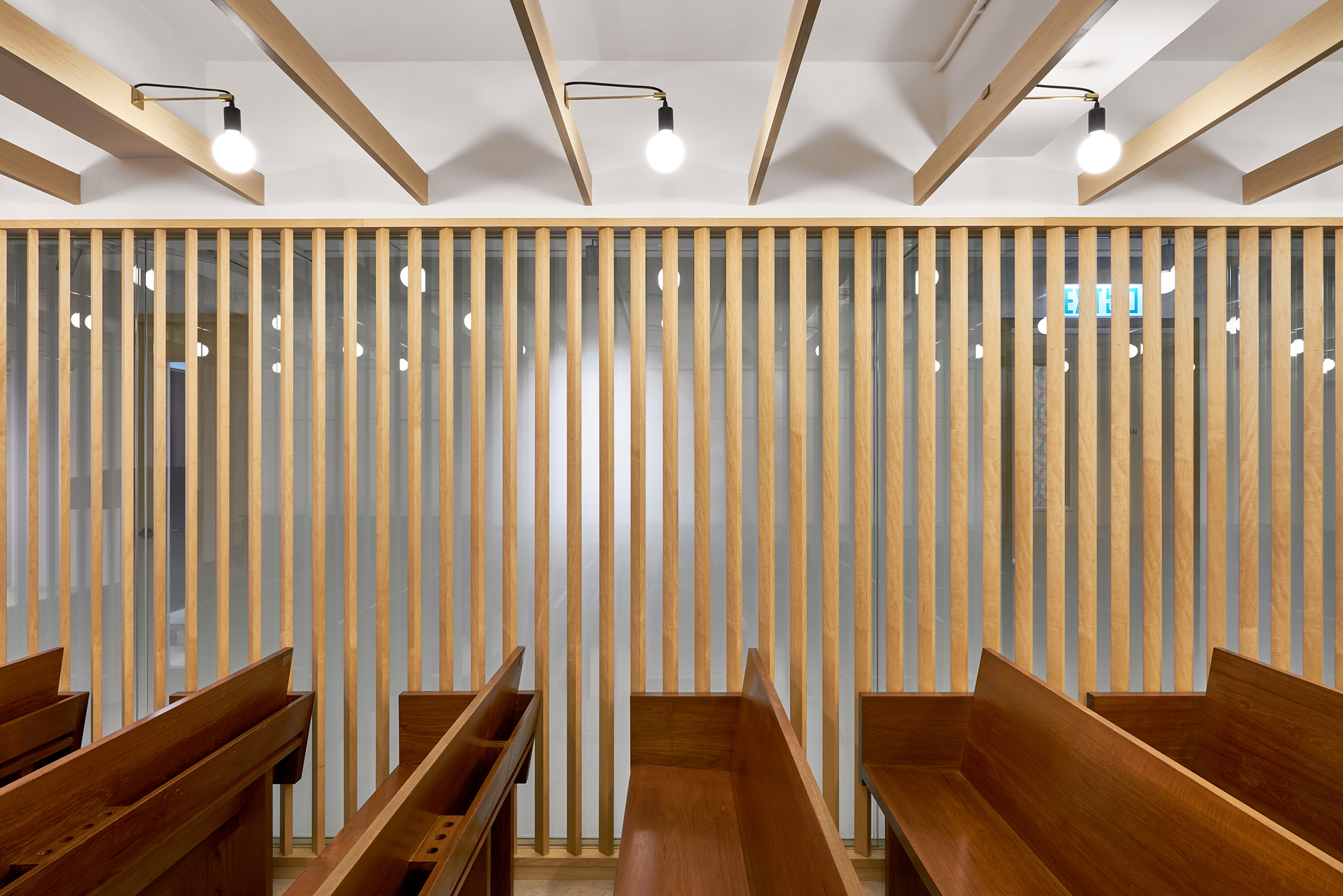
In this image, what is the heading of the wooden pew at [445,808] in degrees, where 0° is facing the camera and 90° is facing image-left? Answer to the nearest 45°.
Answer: approximately 90°

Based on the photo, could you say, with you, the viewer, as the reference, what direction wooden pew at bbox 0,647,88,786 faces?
facing away from the viewer and to the left of the viewer

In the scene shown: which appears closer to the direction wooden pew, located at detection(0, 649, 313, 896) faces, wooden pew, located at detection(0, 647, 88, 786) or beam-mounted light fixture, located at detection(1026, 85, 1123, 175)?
the wooden pew

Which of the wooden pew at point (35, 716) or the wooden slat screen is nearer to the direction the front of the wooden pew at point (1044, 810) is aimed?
the wooden pew

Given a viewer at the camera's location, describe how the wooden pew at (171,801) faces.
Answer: facing away from the viewer and to the left of the viewer

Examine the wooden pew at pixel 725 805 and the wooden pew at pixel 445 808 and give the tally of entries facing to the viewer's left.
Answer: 2

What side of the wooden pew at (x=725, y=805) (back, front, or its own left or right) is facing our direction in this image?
left
